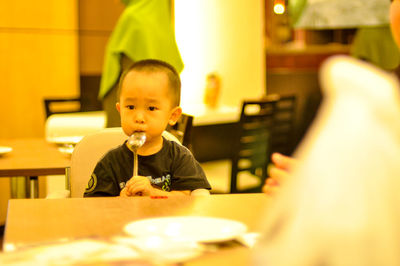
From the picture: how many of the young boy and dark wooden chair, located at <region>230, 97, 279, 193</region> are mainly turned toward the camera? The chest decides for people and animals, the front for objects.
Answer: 1

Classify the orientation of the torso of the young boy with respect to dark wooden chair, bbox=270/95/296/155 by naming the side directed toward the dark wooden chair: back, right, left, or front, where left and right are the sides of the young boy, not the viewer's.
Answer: back

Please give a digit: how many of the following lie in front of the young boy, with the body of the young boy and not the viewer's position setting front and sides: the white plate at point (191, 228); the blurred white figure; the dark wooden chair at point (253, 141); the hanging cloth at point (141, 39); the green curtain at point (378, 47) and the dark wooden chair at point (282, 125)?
2

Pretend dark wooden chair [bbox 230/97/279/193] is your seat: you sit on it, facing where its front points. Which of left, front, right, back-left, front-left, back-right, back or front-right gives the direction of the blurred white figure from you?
back-left

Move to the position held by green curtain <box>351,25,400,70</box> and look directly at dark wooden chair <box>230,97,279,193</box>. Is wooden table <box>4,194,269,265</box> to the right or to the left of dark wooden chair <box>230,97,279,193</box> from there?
left

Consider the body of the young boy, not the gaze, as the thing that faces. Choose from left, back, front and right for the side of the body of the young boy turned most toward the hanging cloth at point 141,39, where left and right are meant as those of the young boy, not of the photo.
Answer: back

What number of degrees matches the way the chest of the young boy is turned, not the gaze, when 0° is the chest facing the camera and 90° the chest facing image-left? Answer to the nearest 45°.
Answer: approximately 0°

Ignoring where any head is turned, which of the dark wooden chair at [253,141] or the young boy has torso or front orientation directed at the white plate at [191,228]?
the young boy

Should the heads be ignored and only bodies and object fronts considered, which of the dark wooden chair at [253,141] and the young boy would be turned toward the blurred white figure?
the young boy

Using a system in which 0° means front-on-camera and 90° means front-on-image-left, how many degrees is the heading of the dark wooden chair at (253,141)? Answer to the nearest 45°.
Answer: approximately 135°
